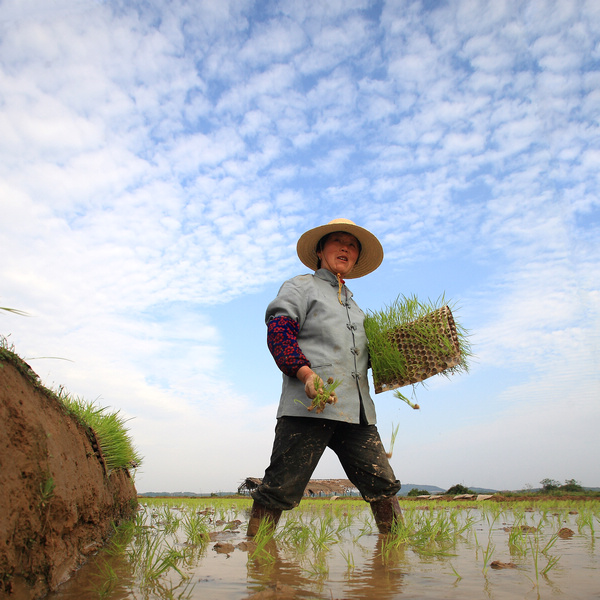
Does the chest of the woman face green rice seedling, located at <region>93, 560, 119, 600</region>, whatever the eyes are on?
no

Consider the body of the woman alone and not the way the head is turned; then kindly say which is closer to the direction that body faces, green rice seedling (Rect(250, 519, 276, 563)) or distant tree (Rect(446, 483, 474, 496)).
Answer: the green rice seedling

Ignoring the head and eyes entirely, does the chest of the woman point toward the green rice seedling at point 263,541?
no

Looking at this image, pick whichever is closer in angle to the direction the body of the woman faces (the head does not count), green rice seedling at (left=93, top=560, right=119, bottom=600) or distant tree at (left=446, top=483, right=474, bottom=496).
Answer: the green rice seedling

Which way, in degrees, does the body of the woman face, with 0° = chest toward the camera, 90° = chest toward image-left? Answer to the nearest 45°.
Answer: approximately 315°

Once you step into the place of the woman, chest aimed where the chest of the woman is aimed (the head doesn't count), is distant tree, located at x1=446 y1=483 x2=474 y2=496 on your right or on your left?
on your left
